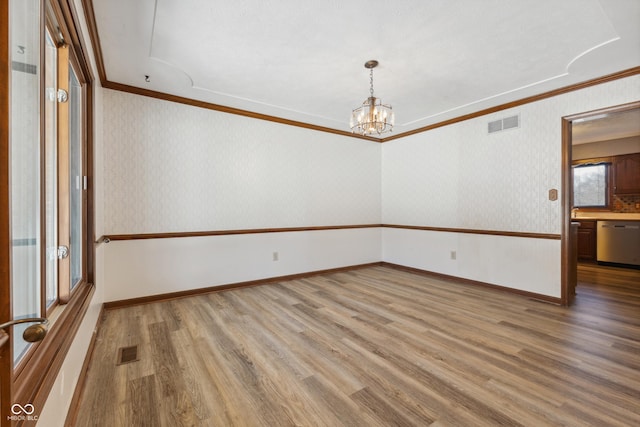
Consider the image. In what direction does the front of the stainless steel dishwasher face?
toward the camera

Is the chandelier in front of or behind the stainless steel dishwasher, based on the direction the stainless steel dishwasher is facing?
in front

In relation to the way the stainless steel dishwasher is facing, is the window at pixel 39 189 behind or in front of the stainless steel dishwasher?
in front
